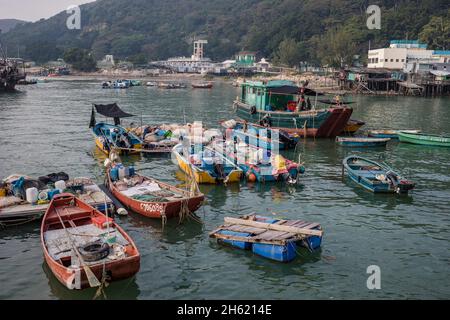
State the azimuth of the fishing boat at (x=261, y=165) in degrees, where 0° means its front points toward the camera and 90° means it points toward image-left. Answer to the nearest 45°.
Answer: approximately 135°

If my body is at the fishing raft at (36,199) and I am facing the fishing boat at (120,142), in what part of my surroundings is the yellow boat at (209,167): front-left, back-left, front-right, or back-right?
front-right

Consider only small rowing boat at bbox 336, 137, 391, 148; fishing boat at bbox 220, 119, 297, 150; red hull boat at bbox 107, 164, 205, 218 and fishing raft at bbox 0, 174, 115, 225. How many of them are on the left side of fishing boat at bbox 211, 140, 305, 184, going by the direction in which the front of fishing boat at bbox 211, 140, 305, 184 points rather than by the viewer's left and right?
2

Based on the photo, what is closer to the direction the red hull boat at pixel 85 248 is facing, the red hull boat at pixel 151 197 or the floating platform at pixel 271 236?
the red hull boat

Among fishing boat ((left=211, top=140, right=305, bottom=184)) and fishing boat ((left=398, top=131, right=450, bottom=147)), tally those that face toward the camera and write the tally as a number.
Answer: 0

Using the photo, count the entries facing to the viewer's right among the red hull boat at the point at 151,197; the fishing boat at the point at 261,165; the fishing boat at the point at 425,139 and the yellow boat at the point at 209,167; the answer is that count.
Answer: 0

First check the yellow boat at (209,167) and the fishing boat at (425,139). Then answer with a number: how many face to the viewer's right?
0

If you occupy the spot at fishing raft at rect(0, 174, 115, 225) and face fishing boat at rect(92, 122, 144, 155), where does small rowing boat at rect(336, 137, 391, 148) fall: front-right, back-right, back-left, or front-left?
front-right

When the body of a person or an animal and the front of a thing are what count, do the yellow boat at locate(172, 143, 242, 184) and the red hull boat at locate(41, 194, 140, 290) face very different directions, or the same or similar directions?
same or similar directions

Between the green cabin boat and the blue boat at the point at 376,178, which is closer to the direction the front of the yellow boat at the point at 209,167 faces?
the green cabin boat

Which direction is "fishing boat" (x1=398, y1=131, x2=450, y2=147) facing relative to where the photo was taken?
to the viewer's left

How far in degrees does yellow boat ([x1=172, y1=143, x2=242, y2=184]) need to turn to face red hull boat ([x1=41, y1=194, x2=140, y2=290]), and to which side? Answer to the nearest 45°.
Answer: approximately 135° to its left

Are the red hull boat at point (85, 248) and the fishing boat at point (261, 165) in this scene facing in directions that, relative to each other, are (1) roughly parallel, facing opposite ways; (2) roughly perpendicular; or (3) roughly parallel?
roughly parallel

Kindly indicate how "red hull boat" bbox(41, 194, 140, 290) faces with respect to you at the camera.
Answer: facing away from the viewer and to the left of the viewer
